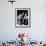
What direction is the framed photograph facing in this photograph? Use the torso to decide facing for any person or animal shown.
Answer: toward the camera
